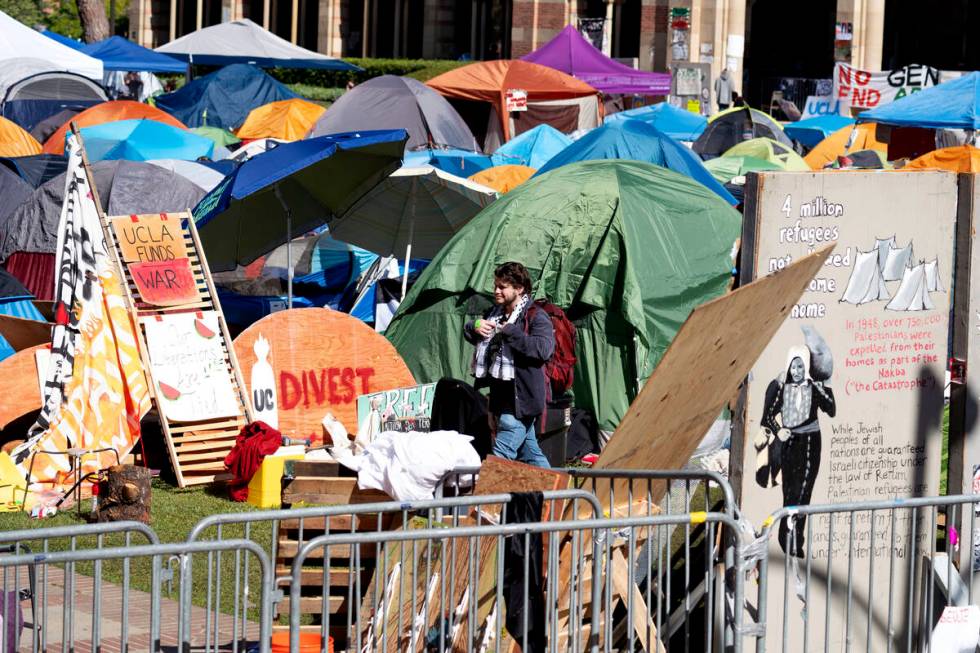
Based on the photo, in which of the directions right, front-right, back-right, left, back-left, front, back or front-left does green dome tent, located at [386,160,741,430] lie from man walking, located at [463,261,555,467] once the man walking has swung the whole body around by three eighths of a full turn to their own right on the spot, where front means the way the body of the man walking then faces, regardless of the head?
front

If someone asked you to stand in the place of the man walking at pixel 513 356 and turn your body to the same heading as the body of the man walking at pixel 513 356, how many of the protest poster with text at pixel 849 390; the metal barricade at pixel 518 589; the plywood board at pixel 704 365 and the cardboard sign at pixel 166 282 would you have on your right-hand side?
1

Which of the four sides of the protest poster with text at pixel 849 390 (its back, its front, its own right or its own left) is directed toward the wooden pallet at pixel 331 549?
right

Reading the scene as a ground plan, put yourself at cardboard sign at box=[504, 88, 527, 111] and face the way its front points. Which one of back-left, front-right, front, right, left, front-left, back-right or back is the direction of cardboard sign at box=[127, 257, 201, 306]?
front

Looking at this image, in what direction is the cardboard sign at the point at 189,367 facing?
toward the camera

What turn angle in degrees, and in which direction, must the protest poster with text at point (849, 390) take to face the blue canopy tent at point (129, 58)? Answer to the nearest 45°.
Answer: approximately 135° to its right

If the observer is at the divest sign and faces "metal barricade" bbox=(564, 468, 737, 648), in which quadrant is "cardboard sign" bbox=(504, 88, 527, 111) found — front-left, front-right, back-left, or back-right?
back-left

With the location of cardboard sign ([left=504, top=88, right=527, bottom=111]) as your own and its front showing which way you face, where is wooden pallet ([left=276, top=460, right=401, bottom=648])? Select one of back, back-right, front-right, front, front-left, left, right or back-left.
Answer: front

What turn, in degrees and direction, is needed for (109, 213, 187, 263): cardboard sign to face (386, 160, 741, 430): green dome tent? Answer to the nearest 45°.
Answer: approximately 90° to its left

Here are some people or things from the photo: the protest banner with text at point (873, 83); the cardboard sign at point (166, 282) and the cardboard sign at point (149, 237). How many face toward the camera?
3

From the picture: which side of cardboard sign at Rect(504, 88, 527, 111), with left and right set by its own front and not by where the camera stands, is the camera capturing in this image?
front

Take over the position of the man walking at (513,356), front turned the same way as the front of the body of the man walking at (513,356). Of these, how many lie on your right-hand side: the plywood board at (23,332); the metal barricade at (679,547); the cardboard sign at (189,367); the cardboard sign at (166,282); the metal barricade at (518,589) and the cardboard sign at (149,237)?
4

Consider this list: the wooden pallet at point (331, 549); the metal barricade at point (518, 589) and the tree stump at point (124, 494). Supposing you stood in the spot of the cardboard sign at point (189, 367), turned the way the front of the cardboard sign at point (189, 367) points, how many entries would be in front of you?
3

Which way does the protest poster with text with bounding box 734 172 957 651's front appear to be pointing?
toward the camera
